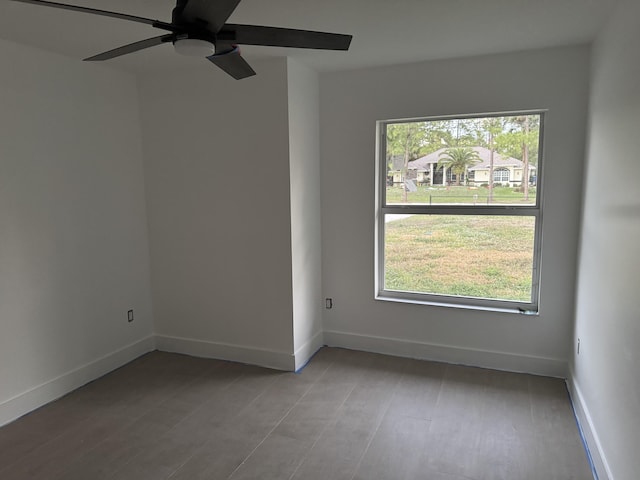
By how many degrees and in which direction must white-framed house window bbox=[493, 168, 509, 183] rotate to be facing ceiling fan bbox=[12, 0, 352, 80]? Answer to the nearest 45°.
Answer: approximately 45° to its right

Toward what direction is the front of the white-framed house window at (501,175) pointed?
toward the camera
